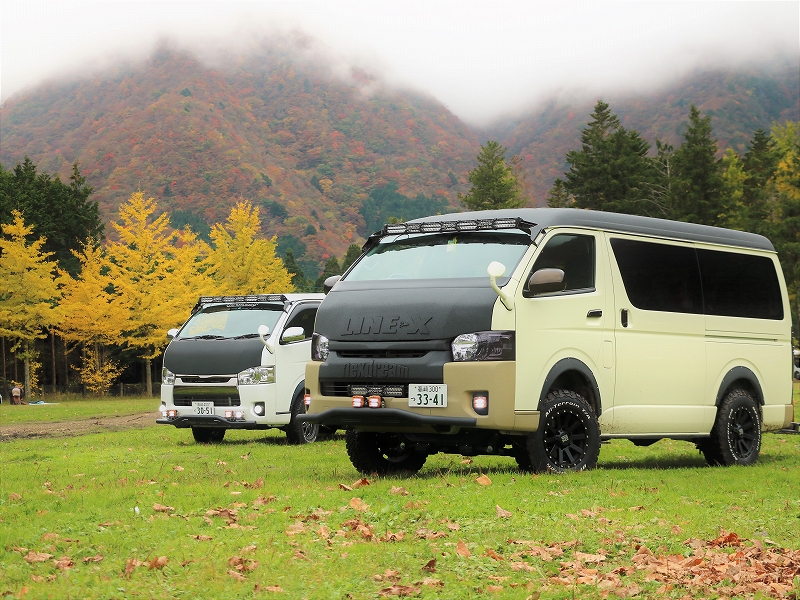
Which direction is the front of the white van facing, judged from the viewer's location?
facing the viewer and to the left of the viewer

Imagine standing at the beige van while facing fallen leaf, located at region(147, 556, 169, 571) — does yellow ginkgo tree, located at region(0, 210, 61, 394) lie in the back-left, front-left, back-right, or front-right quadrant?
back-right

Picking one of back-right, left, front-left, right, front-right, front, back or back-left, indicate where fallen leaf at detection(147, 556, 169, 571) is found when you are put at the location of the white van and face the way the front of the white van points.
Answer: front-left

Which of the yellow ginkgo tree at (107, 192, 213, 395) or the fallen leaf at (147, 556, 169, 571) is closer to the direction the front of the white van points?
the fallen leaf

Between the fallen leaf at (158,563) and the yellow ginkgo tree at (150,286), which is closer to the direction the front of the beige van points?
the fallen leaf

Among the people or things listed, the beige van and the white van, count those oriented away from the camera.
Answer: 0

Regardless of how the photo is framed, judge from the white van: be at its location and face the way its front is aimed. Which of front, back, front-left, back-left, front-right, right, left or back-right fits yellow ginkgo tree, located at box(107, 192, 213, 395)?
back-right

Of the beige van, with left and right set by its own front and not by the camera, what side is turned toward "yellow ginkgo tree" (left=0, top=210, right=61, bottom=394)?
right

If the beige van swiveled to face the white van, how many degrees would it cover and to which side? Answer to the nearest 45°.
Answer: approximately 90° to its right

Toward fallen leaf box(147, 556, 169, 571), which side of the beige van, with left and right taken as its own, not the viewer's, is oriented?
front

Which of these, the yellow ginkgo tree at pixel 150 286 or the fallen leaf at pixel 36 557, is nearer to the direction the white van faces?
the fallen leaf

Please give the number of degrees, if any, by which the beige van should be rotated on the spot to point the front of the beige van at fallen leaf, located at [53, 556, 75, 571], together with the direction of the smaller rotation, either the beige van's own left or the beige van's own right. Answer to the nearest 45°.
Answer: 0° — it already faces it

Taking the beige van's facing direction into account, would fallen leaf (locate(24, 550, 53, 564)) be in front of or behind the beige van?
in front

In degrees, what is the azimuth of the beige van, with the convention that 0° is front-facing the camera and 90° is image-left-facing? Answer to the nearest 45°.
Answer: approximately 45°
